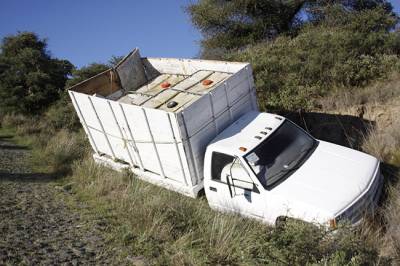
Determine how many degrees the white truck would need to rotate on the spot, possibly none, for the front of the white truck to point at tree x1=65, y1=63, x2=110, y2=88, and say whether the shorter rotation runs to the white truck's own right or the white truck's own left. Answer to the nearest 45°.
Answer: approximately 180°

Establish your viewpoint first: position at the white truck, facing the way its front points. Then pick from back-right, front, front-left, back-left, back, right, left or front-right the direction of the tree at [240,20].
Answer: back-left

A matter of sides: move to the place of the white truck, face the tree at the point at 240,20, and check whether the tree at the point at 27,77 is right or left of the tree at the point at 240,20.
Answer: left

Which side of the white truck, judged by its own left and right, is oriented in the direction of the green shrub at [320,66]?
left

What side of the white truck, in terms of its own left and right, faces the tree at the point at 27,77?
back

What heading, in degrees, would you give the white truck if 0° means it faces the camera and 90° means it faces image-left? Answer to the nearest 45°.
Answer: approximately 315°
